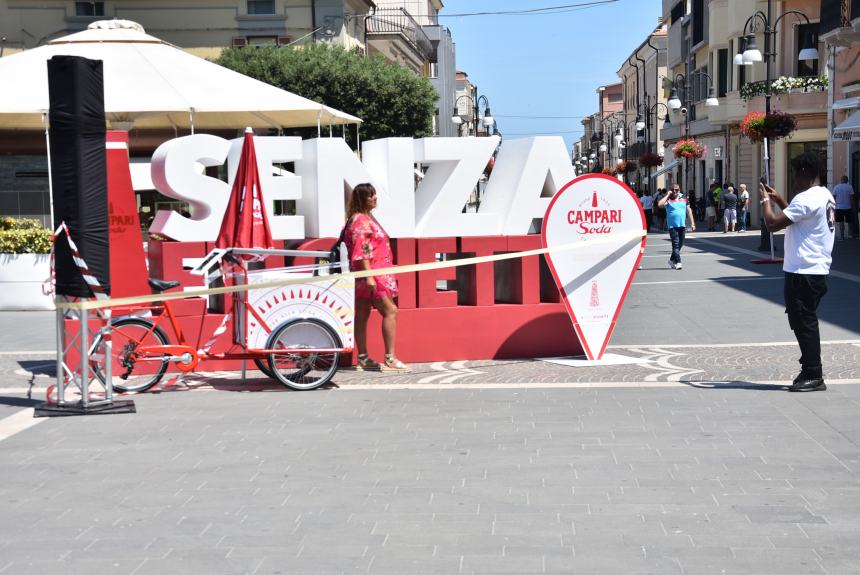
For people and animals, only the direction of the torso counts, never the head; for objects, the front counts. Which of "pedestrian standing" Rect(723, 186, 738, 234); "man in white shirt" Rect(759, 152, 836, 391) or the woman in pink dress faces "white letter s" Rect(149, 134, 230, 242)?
the man in white shirt

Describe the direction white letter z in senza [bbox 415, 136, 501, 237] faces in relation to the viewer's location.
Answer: facing the viewer

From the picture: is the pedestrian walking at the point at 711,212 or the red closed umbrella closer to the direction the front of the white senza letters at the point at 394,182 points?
the red closed umbrella

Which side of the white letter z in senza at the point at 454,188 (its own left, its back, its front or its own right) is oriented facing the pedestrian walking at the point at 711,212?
back

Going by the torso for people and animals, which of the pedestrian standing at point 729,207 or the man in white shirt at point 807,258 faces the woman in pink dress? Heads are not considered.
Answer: the man in white shirt

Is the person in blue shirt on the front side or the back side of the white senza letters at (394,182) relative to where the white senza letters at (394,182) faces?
on the back side

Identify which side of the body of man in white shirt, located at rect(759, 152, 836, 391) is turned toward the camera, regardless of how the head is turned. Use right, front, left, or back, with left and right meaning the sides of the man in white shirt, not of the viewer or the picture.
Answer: left

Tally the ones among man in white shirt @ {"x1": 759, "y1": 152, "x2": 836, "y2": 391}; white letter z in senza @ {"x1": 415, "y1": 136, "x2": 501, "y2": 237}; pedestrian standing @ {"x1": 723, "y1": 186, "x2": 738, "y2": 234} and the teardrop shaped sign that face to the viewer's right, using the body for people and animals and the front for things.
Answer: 0

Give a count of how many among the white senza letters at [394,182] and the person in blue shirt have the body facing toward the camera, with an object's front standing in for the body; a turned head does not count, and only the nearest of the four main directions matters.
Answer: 2

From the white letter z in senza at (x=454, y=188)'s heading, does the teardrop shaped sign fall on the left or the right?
on its left

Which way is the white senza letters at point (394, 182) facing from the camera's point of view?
toward the camera

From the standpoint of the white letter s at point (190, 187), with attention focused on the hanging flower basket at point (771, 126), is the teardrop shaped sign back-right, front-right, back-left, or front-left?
front-right

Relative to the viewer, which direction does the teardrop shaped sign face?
toward the camera
